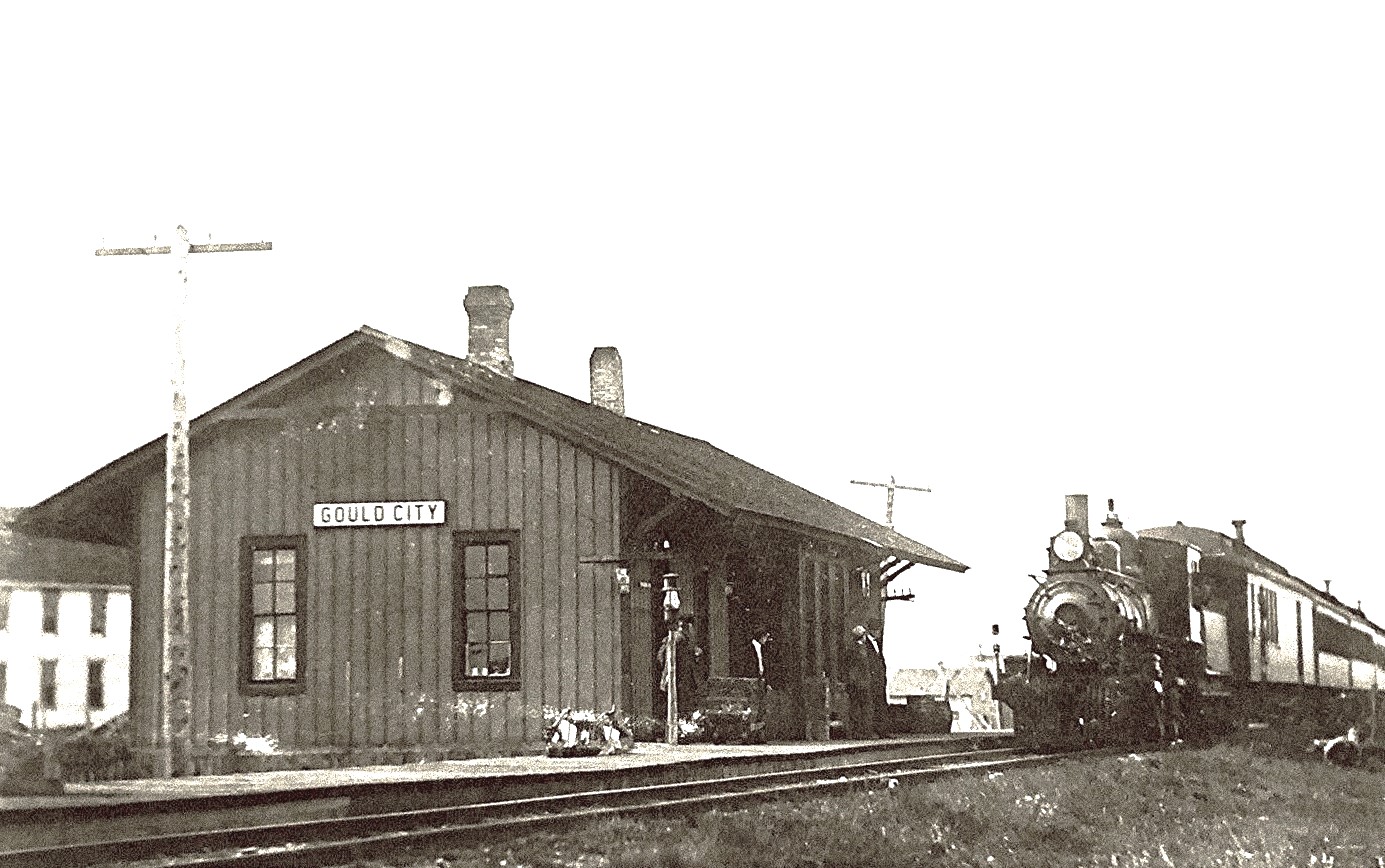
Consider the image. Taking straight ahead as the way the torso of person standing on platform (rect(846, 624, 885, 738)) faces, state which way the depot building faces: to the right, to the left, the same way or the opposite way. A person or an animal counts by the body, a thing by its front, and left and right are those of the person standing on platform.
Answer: to the left

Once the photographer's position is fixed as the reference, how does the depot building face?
facing the viewer and to the right of the viewer

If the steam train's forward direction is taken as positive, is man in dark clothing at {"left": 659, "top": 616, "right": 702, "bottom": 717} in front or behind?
in front

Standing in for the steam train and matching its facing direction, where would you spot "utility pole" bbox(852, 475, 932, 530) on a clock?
The utility pole is roughly at 4 o'clock from the steam train.

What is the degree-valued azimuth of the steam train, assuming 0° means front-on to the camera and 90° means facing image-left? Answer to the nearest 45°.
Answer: approximately 45°

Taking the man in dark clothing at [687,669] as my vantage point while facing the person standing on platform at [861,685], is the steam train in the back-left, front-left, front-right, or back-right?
front-right

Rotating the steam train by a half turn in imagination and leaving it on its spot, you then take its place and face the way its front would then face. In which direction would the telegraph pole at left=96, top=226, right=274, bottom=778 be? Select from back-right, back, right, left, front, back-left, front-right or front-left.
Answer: back

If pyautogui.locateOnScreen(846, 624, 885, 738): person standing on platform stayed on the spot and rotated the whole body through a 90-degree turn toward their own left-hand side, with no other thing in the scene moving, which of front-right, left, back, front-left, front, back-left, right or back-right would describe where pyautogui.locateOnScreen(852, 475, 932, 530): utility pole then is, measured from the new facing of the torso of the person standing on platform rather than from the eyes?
back-left

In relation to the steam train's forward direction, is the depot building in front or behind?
in front

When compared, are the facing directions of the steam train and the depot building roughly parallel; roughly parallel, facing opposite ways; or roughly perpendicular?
roughly perpendicular

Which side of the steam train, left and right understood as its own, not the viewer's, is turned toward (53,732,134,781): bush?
front
